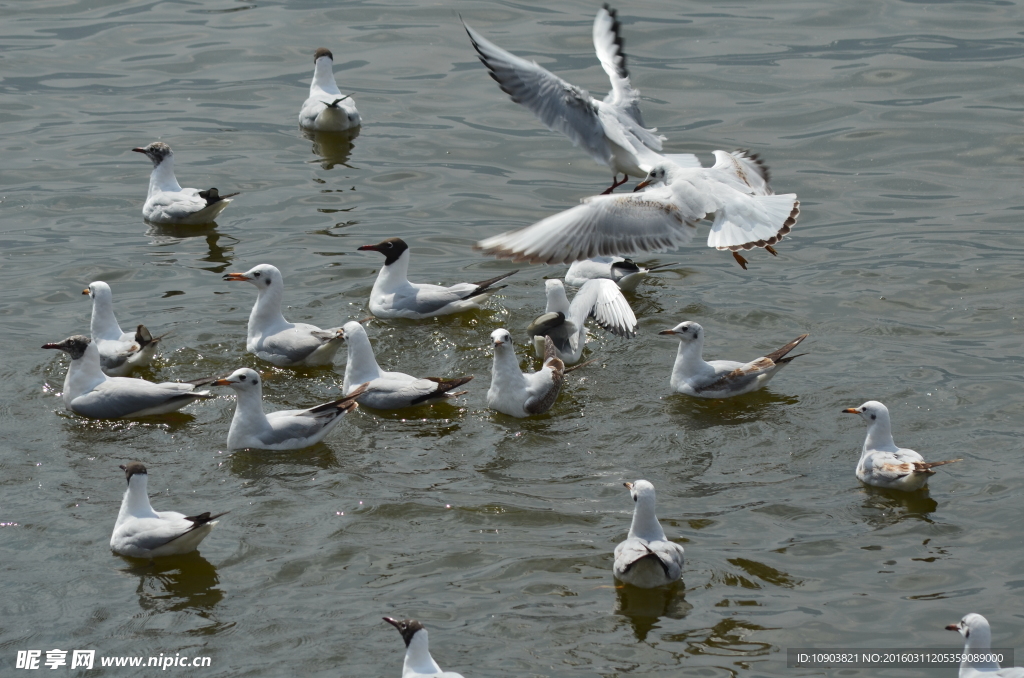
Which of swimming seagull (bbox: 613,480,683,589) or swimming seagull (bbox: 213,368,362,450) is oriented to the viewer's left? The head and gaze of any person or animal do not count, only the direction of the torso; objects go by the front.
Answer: swimming seagull (bbox: 213,368,362,450)

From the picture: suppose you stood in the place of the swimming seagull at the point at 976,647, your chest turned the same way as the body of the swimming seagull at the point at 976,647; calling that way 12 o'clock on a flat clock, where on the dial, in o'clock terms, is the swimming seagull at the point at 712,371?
the swimming seagull at the point at 712,371 is roughly at 2 o'clock from the swimming seagull at the point at 976,647.

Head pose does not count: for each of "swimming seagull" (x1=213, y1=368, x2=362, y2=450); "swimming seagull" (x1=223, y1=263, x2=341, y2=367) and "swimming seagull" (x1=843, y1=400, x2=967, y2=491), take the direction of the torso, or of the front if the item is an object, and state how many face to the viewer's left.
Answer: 3

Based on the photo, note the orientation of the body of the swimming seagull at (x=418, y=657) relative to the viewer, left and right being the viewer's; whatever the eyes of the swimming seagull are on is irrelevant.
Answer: facing to the left of the viewer

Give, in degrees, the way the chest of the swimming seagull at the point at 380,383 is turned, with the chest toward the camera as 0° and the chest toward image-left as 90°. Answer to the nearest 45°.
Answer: approximately 90°

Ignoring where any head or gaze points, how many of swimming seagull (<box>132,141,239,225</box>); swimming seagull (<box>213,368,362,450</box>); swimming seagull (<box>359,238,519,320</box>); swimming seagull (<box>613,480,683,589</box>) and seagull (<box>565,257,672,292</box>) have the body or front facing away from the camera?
1

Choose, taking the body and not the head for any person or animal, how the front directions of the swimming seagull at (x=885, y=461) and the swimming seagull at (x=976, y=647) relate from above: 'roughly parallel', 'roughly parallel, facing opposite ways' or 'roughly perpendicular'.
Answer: roughly parallel

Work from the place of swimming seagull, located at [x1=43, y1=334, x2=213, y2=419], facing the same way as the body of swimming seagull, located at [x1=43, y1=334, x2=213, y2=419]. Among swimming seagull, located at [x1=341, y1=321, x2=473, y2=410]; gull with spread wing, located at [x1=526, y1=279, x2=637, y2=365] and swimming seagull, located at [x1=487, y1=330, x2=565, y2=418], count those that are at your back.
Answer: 3

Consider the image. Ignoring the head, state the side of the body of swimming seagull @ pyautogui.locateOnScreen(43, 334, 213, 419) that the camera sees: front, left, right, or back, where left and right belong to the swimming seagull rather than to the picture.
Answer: left

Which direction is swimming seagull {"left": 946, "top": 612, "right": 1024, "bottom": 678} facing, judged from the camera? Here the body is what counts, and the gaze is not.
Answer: to the viewer's left

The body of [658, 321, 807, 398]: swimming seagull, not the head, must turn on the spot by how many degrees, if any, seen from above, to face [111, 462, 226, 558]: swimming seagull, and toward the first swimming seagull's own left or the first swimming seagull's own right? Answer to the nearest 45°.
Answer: approximately 45° to the first swimming seagull's own left

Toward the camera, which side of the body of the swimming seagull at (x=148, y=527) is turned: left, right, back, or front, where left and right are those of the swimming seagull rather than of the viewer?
left

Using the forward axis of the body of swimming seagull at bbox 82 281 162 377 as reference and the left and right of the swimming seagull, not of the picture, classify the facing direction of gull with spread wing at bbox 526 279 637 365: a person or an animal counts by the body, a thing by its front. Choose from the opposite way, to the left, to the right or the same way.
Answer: the same way

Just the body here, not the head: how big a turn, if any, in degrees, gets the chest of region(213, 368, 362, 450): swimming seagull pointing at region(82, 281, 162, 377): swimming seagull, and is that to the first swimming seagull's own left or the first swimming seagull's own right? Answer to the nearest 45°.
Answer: approximately 45° to the first swimming seagull's own right

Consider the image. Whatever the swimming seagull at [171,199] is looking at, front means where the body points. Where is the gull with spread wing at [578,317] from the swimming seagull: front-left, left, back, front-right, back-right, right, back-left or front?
back-left

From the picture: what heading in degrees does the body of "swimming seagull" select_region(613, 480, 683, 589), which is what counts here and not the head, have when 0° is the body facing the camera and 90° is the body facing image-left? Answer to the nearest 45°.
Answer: approximately 180°

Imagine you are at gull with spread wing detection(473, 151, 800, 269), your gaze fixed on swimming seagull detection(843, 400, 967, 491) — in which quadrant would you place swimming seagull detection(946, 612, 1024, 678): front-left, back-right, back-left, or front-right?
front-right

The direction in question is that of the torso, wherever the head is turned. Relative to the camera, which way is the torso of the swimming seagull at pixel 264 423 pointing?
to the viewer's left
